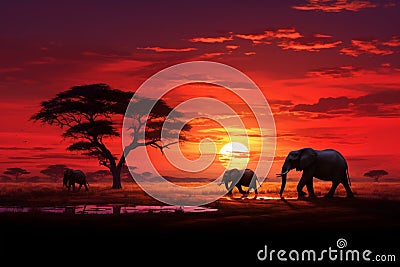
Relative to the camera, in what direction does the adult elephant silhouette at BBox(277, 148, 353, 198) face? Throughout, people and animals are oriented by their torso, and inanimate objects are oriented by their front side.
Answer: facing to the left of the viewer

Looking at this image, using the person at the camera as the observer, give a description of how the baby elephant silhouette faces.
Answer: facing to the left of the viewer

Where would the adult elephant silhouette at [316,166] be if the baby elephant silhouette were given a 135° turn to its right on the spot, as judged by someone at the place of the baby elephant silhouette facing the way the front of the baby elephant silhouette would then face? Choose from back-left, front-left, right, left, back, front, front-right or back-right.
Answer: right
